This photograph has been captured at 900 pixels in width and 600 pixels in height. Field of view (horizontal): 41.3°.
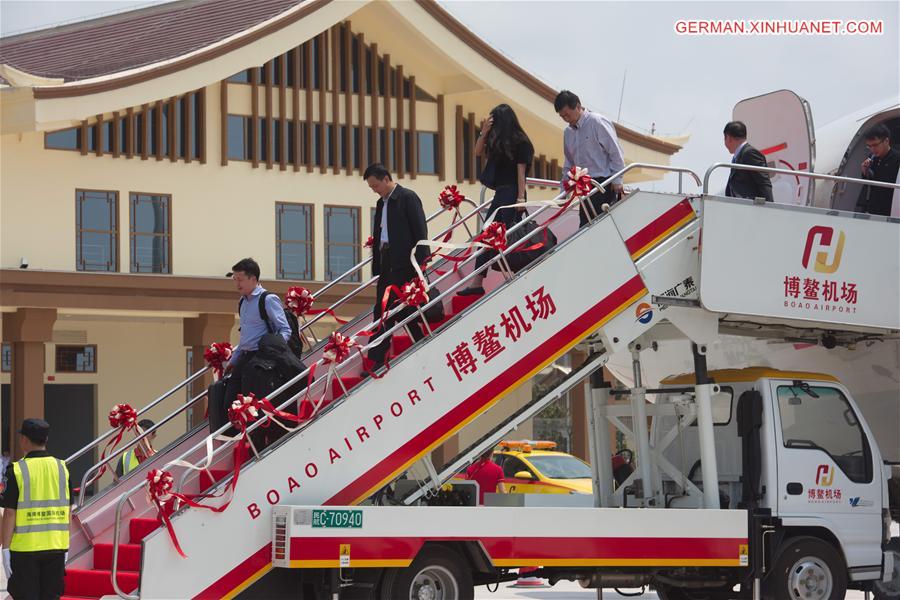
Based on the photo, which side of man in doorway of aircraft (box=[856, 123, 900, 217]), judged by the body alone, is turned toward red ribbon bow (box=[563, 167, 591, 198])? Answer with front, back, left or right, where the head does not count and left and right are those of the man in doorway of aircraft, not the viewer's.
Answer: front

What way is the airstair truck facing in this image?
to the viewer's right

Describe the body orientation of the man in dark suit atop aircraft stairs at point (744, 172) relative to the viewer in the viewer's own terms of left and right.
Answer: facing to the left of the viewer

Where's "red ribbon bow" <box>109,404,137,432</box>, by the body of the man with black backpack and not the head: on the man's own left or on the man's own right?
on the man's own right

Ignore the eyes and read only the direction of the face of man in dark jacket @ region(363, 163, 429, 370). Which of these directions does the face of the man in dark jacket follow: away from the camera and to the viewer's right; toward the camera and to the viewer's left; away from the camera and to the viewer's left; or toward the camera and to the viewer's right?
toward the camera and to the viewer's left

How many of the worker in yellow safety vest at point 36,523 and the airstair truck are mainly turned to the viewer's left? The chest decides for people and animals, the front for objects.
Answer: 0

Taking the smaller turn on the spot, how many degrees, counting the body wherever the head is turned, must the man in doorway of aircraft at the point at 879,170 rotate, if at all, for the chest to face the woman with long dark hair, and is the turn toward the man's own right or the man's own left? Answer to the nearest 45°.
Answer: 0° — they already face them

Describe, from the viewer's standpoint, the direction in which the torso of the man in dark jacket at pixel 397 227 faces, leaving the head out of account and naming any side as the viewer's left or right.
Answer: facing the viewer and to the left of the viewer

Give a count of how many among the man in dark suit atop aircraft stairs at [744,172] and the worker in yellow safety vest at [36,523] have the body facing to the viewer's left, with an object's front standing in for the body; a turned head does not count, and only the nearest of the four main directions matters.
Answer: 1

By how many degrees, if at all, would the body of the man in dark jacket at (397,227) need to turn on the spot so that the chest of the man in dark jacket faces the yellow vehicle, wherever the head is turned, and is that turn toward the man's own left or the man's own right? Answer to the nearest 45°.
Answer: approximately 135° to the man's own right

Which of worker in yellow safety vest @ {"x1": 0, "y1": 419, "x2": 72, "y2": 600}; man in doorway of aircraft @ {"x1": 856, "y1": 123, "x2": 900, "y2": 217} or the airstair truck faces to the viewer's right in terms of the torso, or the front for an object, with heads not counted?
the airstair truck
